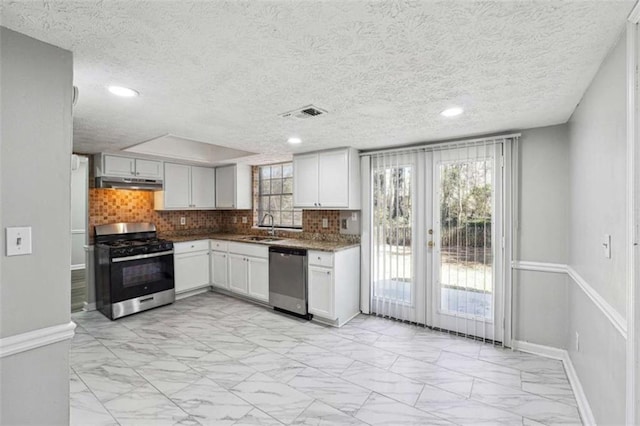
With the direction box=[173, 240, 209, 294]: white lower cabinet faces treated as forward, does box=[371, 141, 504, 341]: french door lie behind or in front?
in front

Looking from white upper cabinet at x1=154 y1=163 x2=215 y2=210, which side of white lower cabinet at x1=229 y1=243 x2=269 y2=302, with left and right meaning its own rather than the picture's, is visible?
right

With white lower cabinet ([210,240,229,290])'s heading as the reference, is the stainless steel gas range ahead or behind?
ahead

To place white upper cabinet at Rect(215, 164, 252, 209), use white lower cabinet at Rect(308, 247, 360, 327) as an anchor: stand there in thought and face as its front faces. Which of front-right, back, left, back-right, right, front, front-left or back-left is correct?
right

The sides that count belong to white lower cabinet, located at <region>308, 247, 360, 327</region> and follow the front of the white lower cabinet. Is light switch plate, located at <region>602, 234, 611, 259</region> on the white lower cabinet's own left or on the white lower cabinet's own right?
on the white lower cabinet's own left
